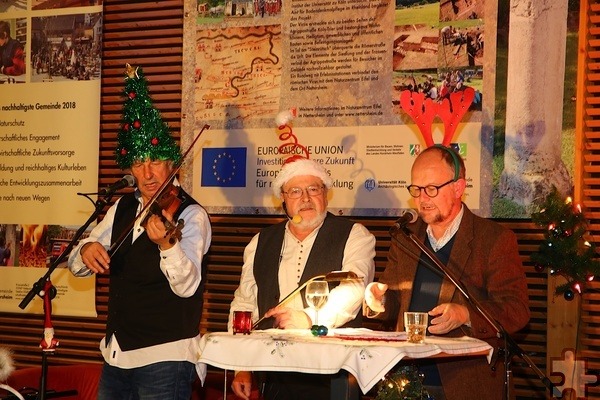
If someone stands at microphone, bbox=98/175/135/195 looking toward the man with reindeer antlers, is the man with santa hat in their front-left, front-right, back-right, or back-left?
front-left

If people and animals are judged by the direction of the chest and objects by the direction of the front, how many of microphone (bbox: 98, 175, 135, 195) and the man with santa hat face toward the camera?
1

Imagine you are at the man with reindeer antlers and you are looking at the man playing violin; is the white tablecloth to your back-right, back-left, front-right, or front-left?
front-left

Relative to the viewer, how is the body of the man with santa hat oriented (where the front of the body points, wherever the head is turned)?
toward the camera

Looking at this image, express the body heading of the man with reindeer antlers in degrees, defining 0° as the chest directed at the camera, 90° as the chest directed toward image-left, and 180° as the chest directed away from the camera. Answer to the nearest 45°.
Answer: approximately 45°

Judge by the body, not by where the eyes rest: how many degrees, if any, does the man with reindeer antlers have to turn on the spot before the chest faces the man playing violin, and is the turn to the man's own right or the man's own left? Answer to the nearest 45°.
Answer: approximately 45° to the man's own right

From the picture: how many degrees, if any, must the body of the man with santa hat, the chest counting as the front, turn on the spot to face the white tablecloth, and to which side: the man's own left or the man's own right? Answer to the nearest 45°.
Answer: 0° — they already face it

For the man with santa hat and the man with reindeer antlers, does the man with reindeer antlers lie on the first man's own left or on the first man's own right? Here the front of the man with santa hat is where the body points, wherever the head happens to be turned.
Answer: on the first man's own left

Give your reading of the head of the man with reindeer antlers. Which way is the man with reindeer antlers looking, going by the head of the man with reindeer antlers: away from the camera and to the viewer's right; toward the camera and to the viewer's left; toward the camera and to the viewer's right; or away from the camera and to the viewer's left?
toward the camera and to the viewer's left

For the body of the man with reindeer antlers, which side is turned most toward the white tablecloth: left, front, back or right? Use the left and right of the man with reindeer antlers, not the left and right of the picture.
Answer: front

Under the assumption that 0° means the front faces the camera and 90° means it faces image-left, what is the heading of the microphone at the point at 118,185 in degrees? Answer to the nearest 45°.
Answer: approximately 270°

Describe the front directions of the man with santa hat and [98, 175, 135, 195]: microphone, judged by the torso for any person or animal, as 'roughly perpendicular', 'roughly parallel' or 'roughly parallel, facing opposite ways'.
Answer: roughly perpendicular

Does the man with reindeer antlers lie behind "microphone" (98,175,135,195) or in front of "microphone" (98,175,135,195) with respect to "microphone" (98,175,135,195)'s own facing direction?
in front

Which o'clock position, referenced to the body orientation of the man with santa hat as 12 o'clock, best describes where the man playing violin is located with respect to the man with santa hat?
The man playing violin is roughly at 3 o'clock from the man with santa hat.
